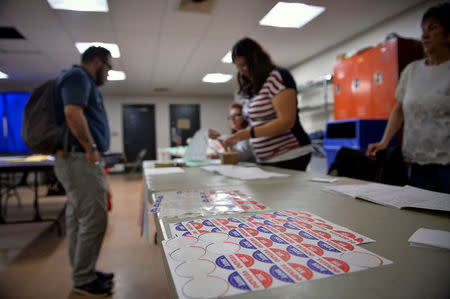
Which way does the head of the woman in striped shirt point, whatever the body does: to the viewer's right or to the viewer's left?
to the viewer's left

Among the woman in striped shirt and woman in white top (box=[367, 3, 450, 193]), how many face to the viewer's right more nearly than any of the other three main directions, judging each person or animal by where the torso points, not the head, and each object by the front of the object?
0

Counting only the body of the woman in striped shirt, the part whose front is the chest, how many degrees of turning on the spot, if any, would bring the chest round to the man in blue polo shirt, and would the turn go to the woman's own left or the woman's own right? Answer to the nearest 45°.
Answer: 0° — they already face them

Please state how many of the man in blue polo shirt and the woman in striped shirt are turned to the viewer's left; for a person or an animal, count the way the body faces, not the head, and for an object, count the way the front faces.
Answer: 1

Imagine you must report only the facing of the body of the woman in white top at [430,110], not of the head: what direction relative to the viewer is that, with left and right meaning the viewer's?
facing the viewer and to the left of the viewer

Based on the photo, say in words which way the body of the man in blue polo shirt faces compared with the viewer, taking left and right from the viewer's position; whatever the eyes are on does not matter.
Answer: facing to the right of the viewer

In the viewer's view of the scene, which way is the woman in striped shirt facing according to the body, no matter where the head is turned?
to the viewer's left

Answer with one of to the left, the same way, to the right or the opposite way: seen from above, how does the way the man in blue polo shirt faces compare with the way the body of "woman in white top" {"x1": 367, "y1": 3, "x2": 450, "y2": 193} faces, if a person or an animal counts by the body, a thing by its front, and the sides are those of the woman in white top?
the opposite way

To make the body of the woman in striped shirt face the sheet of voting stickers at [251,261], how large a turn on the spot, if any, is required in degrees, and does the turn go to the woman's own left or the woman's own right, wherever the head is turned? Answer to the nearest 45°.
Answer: approximately 90° to the woman's own left

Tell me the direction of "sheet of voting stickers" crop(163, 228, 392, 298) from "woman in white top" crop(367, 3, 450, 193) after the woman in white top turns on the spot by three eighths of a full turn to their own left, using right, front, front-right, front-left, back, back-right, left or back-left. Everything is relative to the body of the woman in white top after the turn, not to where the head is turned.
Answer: right

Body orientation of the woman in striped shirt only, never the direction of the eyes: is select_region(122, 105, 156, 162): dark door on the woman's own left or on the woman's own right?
on the woman's own right

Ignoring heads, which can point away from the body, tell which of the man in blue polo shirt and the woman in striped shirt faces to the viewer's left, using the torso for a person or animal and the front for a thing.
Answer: the woman in striped shirt

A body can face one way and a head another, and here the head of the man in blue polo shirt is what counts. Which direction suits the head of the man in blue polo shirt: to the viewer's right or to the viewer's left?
to the viewer's right
